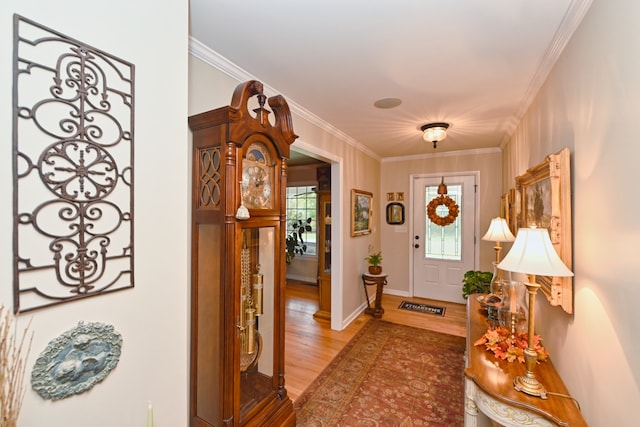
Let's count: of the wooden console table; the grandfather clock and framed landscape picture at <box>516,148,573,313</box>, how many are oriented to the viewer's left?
2

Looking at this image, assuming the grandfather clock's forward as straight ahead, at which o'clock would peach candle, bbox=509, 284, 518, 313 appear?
The peach candle is roughly at 11 o'clock from the grandfather clock.

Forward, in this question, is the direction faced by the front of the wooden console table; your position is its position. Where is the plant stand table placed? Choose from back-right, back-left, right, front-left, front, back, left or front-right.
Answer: front-right

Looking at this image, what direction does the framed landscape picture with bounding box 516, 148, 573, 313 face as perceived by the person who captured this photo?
facing to the left of the viewer

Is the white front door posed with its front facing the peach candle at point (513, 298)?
yes

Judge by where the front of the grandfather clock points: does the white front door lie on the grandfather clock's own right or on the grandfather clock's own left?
on the grandfather clock's own left

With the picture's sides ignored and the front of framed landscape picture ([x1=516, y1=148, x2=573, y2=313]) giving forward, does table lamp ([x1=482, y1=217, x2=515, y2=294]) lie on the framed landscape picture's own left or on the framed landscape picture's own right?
on the framed landscape picture's own right

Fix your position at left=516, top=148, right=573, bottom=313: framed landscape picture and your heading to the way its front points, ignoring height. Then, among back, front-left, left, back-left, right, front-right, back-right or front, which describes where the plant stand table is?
front-right

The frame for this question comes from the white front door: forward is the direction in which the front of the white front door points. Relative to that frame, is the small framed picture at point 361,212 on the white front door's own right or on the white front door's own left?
on the white front door's own right

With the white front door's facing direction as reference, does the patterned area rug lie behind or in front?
in front

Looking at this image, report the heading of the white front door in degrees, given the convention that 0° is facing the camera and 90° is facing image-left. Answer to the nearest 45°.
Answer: approximately 0°

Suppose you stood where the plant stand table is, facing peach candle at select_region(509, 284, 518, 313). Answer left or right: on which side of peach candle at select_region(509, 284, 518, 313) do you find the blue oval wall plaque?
right

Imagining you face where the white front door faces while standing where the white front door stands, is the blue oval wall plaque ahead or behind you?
ahead

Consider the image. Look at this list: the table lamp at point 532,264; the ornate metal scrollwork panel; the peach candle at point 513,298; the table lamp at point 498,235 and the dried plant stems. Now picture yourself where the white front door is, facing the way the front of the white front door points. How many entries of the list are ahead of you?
5

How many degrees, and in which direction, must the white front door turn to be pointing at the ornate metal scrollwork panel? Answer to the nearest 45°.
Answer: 0° — it already faces it

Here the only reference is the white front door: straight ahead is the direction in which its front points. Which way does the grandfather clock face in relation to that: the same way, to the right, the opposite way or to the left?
to the left

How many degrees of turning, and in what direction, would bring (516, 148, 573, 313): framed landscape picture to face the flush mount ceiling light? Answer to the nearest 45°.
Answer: approximately 45° to its right

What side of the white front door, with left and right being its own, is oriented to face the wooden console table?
front

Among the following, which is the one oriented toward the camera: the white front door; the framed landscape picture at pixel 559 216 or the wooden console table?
the white front door

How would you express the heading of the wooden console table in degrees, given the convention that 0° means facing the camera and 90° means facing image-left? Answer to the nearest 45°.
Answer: approximately 90°
